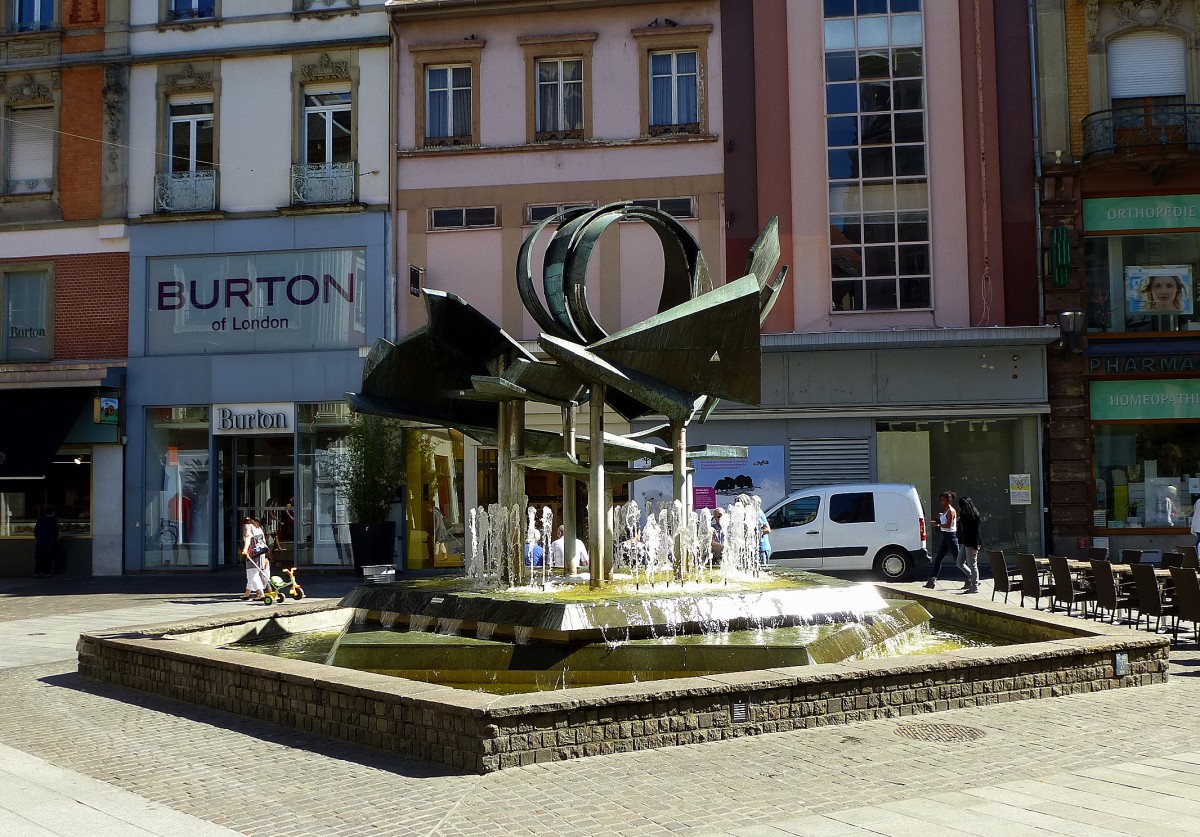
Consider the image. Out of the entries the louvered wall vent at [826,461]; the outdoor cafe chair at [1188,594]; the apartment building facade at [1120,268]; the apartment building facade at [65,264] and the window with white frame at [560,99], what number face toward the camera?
4

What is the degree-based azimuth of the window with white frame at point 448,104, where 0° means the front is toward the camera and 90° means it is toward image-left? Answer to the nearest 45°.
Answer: approximately 0°

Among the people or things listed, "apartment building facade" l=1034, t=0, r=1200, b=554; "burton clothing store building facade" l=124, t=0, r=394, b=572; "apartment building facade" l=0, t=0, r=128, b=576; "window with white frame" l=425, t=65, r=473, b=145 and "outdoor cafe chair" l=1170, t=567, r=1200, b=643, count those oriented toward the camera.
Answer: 4

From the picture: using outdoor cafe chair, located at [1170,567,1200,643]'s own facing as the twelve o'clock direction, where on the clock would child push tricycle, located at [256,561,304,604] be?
The child push tricycle is roughly at 8 o'clock from the outdoor cafe chair.

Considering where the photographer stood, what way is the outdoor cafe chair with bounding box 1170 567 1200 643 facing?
facing away from the viewer and to the right of the viewer

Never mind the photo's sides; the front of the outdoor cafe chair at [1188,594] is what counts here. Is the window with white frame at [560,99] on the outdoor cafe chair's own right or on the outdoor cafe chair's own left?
on the outdoor cafe chair's own left
